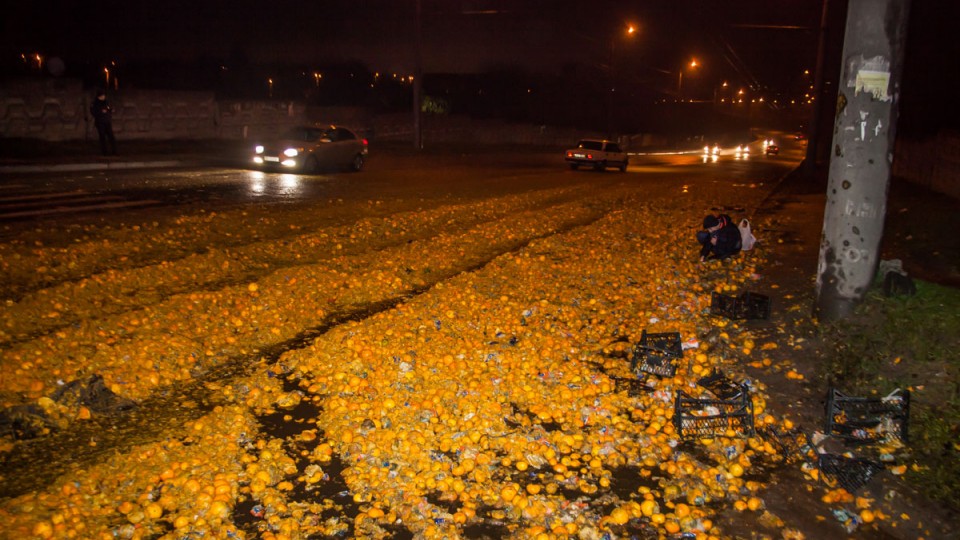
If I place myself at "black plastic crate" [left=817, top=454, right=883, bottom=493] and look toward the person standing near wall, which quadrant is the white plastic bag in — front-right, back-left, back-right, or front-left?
front-right

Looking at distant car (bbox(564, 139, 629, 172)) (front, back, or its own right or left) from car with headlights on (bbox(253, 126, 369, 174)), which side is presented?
back

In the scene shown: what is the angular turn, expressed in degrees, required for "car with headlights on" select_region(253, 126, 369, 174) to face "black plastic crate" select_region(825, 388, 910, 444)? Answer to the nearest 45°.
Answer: approximately 45° to its left

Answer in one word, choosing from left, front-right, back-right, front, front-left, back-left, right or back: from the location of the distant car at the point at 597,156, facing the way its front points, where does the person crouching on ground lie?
back-right

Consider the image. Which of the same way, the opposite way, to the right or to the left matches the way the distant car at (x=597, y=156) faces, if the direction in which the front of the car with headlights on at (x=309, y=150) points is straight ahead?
the opposite way

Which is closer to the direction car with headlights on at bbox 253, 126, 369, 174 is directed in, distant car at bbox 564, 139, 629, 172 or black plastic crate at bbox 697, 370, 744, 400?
the black plastic crate

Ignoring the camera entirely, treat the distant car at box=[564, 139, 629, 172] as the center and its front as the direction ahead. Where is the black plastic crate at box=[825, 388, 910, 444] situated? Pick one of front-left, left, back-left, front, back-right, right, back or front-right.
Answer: back-right

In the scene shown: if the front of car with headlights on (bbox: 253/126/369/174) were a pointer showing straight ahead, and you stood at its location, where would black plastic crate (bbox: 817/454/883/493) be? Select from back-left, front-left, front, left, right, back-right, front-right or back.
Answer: front-left

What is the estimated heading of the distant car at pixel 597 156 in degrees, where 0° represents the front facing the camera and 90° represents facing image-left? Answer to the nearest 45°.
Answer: approximately 225°

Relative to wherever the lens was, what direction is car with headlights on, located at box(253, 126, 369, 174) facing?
facing the viewer and to the left of the viewer

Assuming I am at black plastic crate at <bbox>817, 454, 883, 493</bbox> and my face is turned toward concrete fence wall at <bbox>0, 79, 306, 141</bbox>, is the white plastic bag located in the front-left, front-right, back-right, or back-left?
front-right

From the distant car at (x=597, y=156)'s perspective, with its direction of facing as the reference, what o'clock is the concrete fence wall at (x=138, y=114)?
The concrete fence wall is roughly at 7 o'clock from the distant car.

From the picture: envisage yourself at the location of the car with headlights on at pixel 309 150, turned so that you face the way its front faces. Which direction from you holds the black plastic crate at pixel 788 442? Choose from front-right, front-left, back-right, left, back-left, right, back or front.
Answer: front-left
